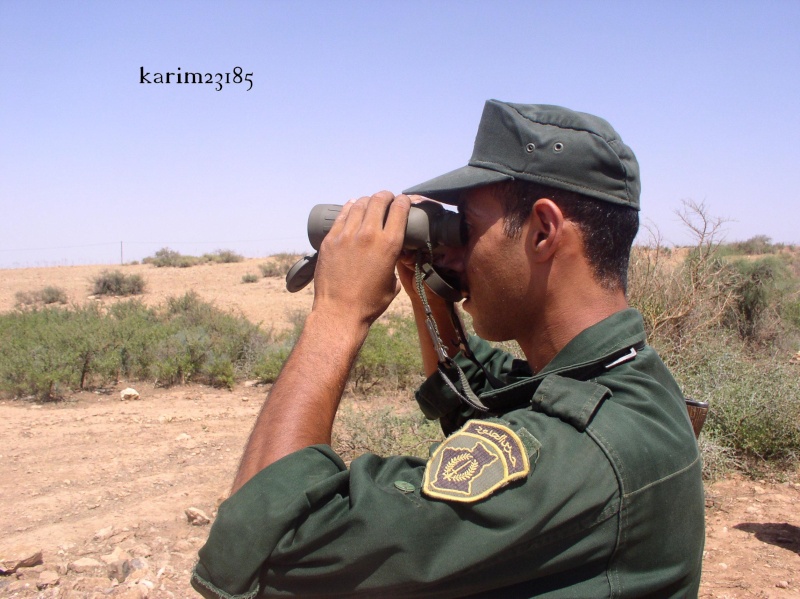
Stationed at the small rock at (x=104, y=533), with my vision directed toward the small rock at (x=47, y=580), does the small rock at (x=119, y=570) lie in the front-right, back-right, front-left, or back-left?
front-left

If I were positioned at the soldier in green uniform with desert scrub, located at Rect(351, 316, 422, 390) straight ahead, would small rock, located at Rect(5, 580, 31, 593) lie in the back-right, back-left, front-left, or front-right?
front-left

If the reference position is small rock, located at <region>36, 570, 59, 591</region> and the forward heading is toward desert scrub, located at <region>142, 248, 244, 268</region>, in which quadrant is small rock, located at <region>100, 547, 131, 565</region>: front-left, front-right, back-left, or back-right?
front-right

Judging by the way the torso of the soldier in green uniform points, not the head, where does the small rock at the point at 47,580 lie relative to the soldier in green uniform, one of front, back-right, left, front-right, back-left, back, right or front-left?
front-right

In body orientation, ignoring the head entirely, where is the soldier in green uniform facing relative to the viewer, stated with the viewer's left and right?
facing to the left of the viewer

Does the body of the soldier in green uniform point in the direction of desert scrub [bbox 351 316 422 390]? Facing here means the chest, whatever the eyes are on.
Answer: no

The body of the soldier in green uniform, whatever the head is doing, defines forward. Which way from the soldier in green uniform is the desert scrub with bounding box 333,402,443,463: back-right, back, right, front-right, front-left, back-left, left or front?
right

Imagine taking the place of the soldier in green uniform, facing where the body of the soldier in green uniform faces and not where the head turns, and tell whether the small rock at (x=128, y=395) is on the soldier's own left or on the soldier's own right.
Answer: on the soldier's own right
